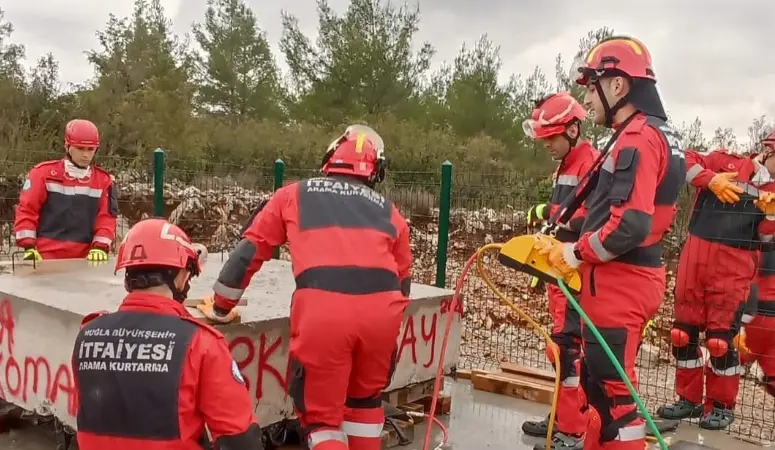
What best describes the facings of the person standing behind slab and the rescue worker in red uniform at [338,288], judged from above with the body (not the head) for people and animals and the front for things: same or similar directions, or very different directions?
very different directions

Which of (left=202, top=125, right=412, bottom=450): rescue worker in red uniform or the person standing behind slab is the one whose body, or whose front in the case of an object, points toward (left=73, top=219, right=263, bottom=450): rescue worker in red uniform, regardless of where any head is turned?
the person standing behind slab

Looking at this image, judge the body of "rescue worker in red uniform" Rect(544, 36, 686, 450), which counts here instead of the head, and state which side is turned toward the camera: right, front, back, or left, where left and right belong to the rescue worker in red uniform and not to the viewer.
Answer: left

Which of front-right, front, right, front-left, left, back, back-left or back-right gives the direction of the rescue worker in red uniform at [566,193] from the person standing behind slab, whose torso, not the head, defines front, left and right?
front-left

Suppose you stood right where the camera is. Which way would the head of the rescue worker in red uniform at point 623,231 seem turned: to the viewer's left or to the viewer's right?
to the viewer's left

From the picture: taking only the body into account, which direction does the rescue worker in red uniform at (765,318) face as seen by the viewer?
to the viewer's left

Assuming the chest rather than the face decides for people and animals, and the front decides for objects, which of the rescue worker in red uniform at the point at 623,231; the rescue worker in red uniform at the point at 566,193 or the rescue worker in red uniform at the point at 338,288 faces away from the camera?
the rescue worker in red uniform at the point at 338,288

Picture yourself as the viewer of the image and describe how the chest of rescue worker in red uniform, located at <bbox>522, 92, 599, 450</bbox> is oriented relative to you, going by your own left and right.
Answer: facing to the left of the viewer

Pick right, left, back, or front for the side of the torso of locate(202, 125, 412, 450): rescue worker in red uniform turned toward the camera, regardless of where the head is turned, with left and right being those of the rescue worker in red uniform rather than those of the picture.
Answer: back

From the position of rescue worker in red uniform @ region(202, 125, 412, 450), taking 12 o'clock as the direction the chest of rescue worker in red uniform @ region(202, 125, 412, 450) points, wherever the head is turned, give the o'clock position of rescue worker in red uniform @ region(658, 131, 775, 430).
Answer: rescue worker in red uniform @ region(658, 131, 775, 430) is roughly at 2 o'clock from rescue worker in red uniform @ region(202, 125, 412, 450).

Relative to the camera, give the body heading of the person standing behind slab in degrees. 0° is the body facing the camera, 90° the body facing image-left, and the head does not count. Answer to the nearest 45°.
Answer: approximately 0°

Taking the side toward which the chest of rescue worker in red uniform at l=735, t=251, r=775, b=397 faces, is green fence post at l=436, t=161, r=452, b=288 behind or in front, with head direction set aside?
in front

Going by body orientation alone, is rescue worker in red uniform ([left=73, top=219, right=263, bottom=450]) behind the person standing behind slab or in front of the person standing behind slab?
in front
